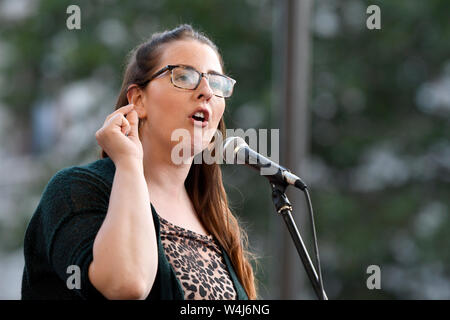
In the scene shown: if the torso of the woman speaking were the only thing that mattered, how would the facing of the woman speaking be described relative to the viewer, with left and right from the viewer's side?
facing the viewer and to the right of the viewer

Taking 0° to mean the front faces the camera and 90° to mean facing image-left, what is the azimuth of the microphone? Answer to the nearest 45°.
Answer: approximately 90°

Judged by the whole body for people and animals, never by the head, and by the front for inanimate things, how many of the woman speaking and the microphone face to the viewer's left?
1

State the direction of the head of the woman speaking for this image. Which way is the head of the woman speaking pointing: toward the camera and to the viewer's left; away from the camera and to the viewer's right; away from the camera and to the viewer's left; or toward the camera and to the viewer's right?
toward the camera and to the viewer's right

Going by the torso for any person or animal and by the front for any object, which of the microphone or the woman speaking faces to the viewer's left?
the microphone
